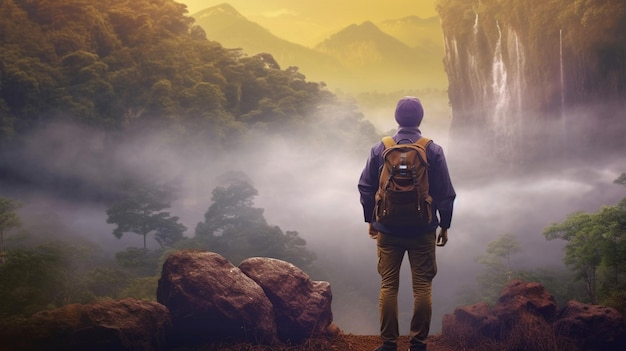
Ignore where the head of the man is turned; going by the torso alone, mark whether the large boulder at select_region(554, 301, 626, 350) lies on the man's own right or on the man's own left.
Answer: on the man's own right

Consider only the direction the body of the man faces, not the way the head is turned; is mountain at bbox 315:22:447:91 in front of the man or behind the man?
in front

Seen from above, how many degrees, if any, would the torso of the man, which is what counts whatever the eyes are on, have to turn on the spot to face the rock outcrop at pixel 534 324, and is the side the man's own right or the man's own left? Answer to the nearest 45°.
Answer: approximately 45° to the man's own right

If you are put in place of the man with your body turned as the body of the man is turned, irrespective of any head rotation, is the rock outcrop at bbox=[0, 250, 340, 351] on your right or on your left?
on your left

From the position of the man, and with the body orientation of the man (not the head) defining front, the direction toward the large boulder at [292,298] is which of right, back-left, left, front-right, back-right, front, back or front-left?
front-left

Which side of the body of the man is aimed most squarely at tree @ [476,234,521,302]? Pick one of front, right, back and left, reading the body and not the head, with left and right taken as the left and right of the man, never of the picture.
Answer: front

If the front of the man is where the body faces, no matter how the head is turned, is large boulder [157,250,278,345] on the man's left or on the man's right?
on the man's left

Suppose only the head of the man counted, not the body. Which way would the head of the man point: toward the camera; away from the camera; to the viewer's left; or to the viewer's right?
away from the camera

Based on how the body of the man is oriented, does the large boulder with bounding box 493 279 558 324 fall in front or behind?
in front

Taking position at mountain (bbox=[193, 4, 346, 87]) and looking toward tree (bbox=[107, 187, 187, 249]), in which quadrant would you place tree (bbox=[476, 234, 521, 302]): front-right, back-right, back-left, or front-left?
front-left

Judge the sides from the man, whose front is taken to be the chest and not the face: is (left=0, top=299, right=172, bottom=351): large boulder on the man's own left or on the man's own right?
on the man's own left

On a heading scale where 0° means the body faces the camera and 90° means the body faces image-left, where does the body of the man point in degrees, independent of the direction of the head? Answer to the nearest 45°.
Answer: approximately 180°

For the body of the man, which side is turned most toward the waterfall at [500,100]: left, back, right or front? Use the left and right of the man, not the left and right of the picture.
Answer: front
